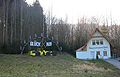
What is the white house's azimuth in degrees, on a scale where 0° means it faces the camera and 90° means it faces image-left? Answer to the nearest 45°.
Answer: approximately 0°
